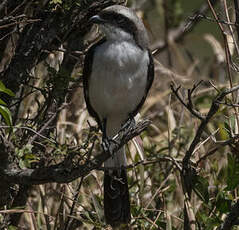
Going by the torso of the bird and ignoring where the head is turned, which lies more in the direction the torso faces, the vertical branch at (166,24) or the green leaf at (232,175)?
the green leaf

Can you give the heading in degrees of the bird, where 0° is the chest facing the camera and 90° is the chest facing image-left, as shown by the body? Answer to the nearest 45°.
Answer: approximately 0°

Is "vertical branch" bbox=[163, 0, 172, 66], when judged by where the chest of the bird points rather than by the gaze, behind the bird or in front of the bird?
behind
